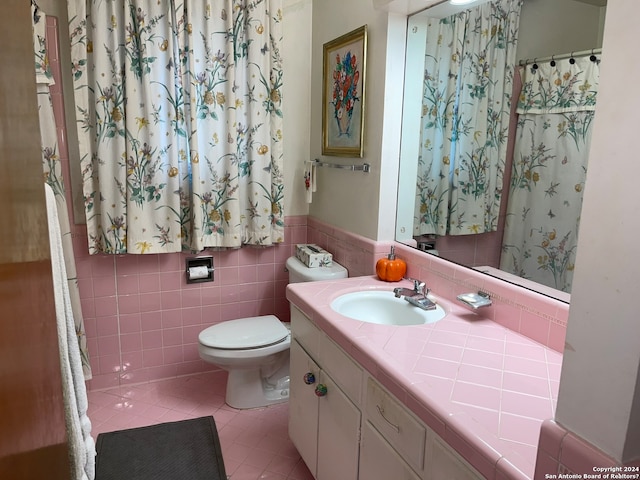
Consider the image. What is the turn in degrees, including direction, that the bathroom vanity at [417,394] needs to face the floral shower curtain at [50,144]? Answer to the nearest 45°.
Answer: approximately 45° to its right

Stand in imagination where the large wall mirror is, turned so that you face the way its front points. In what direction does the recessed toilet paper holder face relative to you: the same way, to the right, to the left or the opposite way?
to the left

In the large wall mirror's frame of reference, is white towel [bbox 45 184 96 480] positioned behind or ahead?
ahead

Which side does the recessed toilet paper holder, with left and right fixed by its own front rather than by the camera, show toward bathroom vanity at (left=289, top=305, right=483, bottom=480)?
front

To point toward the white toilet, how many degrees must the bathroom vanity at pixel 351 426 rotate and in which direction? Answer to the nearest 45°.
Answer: approximately 90° to its right

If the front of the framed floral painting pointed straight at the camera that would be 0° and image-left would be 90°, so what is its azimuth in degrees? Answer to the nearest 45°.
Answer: approximately 45°

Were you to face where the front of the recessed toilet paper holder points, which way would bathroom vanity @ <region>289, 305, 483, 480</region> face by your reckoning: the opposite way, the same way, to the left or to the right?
to the right
